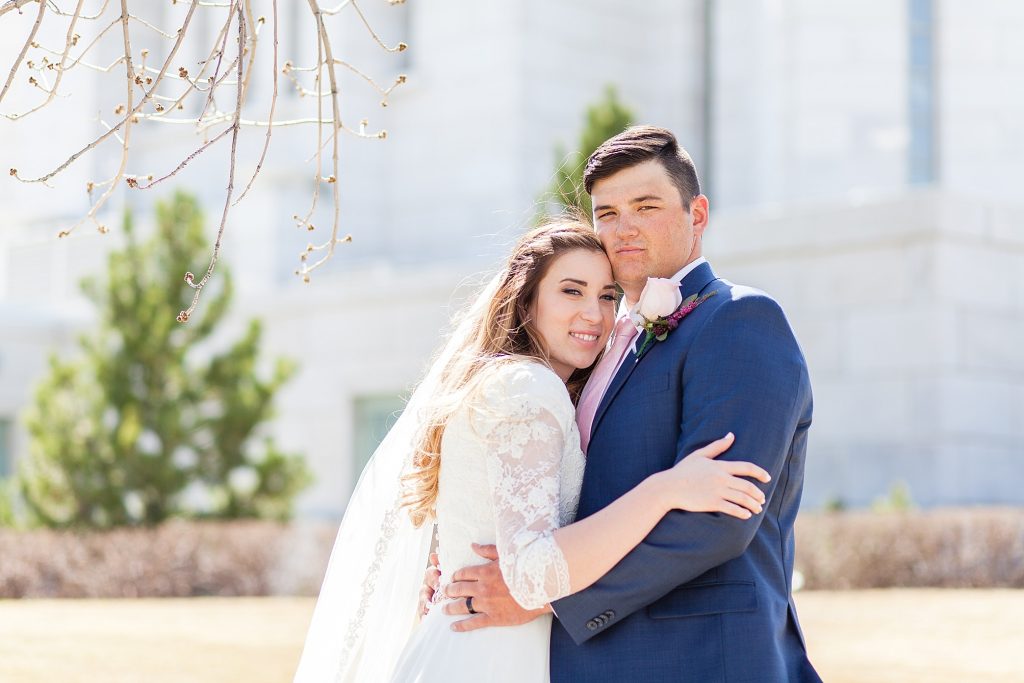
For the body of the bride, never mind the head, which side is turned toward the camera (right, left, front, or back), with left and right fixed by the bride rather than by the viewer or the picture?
right

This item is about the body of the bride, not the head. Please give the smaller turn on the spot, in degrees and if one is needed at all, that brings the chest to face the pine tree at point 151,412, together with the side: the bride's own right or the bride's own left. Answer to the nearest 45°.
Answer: approximately 90° to the bride's own left

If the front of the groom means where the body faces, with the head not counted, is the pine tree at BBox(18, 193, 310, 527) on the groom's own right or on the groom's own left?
on the groom's own right
